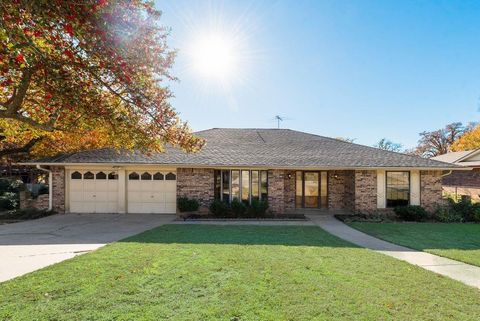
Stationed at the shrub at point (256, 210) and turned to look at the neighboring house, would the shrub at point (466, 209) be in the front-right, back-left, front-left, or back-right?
front-right

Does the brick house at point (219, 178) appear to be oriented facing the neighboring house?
no

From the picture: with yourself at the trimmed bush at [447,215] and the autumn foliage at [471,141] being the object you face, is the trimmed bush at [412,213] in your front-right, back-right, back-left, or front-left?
back-left

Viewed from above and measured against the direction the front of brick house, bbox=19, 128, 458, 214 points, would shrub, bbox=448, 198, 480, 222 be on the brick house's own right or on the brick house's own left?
on the brick house's own left

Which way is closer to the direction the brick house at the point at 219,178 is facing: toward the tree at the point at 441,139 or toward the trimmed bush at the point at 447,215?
the trimmed bush

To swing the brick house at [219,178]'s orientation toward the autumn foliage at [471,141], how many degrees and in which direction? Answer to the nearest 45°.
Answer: approximately 135° to its left

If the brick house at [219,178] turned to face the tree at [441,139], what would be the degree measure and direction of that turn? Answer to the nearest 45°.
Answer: approximately 135° to its left

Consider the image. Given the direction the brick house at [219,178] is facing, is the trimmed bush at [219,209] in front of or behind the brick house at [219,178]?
in front

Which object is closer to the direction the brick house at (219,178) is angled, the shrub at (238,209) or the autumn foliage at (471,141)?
the shrub

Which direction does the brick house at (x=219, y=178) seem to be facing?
toward the camera

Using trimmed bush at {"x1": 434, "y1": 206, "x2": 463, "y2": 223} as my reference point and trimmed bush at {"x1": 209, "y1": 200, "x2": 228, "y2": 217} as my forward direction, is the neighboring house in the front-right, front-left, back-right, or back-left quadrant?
back-right

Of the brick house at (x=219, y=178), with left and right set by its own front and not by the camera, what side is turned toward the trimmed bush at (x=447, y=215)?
left
